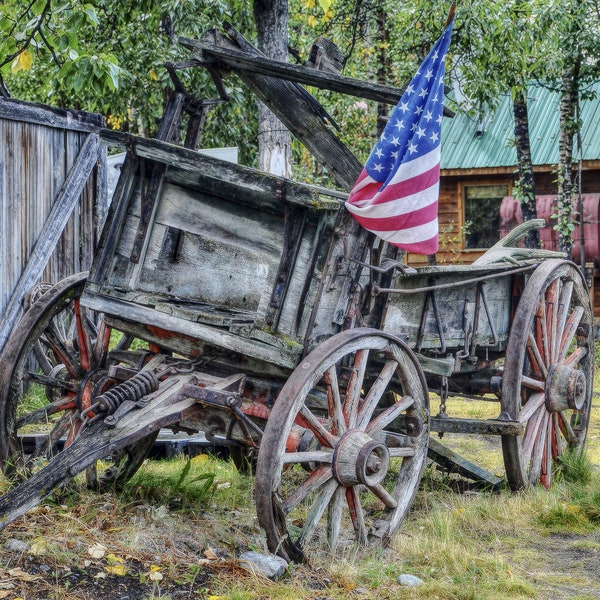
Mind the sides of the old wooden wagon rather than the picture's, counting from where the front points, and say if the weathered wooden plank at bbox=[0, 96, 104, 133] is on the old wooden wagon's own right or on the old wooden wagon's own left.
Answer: on the old wooden wagon's own right

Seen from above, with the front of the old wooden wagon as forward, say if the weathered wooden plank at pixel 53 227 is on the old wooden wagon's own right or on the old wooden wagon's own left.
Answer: on the old wooden wagon's own right

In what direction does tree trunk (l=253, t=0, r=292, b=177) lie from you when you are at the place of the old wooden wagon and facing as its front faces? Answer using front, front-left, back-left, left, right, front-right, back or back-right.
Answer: back-right

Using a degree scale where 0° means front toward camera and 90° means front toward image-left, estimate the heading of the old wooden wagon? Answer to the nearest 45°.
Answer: approximately 45°

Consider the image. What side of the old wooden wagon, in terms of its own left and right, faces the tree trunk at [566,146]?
back

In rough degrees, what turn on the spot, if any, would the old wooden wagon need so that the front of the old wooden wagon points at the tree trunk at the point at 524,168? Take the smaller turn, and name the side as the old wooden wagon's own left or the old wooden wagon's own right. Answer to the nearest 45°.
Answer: approximately 135° to the old wooden wagon's own right

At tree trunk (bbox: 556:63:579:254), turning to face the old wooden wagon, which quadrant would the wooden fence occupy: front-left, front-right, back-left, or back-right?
front-right
